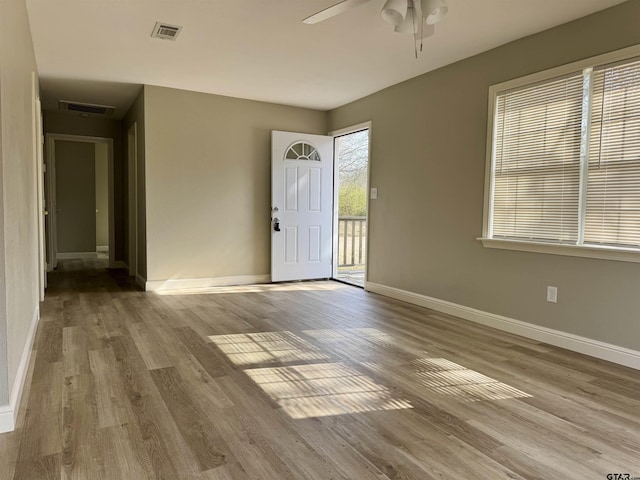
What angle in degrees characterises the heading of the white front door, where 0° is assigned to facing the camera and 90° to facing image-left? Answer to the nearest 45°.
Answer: approximately 0°

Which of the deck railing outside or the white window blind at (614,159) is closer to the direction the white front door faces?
the white window blind

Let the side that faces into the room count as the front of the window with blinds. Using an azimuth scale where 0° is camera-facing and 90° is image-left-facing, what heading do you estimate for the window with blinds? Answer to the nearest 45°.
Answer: approximately 45°

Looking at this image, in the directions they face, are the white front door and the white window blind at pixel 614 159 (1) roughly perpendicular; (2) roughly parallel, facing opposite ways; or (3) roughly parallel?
roughly perpendicular

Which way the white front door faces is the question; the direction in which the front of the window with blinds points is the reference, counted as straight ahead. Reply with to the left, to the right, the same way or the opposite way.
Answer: to the left

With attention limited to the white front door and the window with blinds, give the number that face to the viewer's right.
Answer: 0

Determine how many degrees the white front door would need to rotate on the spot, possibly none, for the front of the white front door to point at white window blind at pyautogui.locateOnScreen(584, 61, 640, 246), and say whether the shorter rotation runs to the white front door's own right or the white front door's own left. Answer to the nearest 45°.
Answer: approximately 45° to the white front door's own left

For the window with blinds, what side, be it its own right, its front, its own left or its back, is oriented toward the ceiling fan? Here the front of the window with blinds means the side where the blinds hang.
front

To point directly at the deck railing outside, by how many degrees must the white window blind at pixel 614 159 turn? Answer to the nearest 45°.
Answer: approximately 90° to its right

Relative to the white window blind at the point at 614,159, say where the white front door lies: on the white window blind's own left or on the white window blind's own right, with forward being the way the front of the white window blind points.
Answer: on the white window blind's own right

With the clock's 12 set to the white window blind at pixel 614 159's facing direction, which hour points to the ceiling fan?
The ceiling fan is roughly at 12 o'clock from the white window blind.

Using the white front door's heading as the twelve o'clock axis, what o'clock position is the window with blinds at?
The window with blinds is roughly at 11 o'clock from the white front door.

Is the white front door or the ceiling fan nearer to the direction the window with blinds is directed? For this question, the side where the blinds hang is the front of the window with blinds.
the ceiling fan

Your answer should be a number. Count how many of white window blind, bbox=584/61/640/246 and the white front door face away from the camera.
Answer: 0

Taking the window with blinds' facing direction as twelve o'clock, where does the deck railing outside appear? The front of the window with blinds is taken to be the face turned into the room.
The deck railing outside is roughly at 3 o'clock from the window with blinds.
